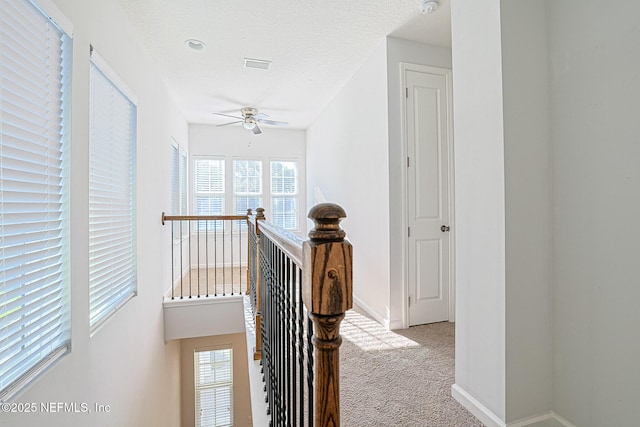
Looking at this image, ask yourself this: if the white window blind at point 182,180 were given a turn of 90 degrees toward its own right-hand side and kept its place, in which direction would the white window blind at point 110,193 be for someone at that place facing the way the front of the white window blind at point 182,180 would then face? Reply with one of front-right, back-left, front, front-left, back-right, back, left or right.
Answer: front

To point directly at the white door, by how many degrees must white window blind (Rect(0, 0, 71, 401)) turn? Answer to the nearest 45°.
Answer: approximately 45° to its left

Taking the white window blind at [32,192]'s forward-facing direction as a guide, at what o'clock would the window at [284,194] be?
The window is roughly at 9 o'clock from the white window blind.

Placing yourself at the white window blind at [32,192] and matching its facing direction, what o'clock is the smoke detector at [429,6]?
The smoke detector is roughly at 11 o'clock from the white window blind.

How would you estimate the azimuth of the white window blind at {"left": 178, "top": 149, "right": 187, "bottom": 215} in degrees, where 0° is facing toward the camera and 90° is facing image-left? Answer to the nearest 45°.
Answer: approximately 270°

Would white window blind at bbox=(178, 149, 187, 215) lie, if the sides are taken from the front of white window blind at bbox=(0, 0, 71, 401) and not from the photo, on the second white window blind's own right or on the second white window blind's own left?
on the second white window blind's own left

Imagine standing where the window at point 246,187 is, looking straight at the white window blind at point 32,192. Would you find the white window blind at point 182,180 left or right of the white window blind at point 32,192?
right

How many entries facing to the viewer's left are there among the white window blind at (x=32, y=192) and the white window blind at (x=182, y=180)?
0

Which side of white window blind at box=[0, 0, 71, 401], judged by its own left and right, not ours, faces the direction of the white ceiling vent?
left

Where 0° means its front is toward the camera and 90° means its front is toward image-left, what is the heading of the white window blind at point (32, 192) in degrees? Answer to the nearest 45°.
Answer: approximately 315°
